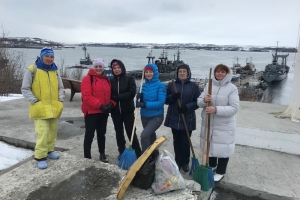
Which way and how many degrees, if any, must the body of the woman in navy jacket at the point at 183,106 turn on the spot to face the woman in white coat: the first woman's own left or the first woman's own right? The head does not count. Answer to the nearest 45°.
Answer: approximately 45° to the first woman's own left

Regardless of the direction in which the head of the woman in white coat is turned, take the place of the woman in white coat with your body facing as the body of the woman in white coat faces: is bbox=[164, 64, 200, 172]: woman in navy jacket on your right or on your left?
on your right

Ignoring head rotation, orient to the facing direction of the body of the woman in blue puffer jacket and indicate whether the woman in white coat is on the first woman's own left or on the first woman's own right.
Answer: on the first woman's own left

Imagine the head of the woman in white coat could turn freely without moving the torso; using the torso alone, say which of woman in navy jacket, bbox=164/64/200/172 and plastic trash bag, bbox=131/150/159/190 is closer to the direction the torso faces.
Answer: the plastic trash bag

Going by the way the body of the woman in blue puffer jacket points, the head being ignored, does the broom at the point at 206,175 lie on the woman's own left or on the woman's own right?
on the woman's own left

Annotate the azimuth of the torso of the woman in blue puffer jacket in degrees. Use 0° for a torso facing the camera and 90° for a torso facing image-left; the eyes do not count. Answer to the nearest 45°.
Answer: approximately 45°
